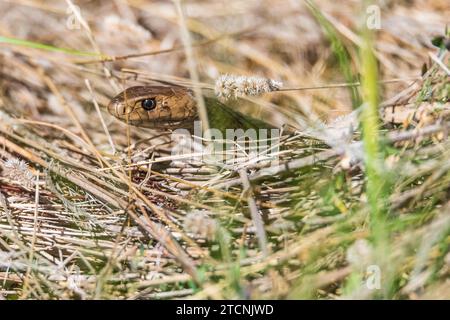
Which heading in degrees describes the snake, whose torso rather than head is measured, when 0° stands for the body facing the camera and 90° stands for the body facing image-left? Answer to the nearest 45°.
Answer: approximately 90°
